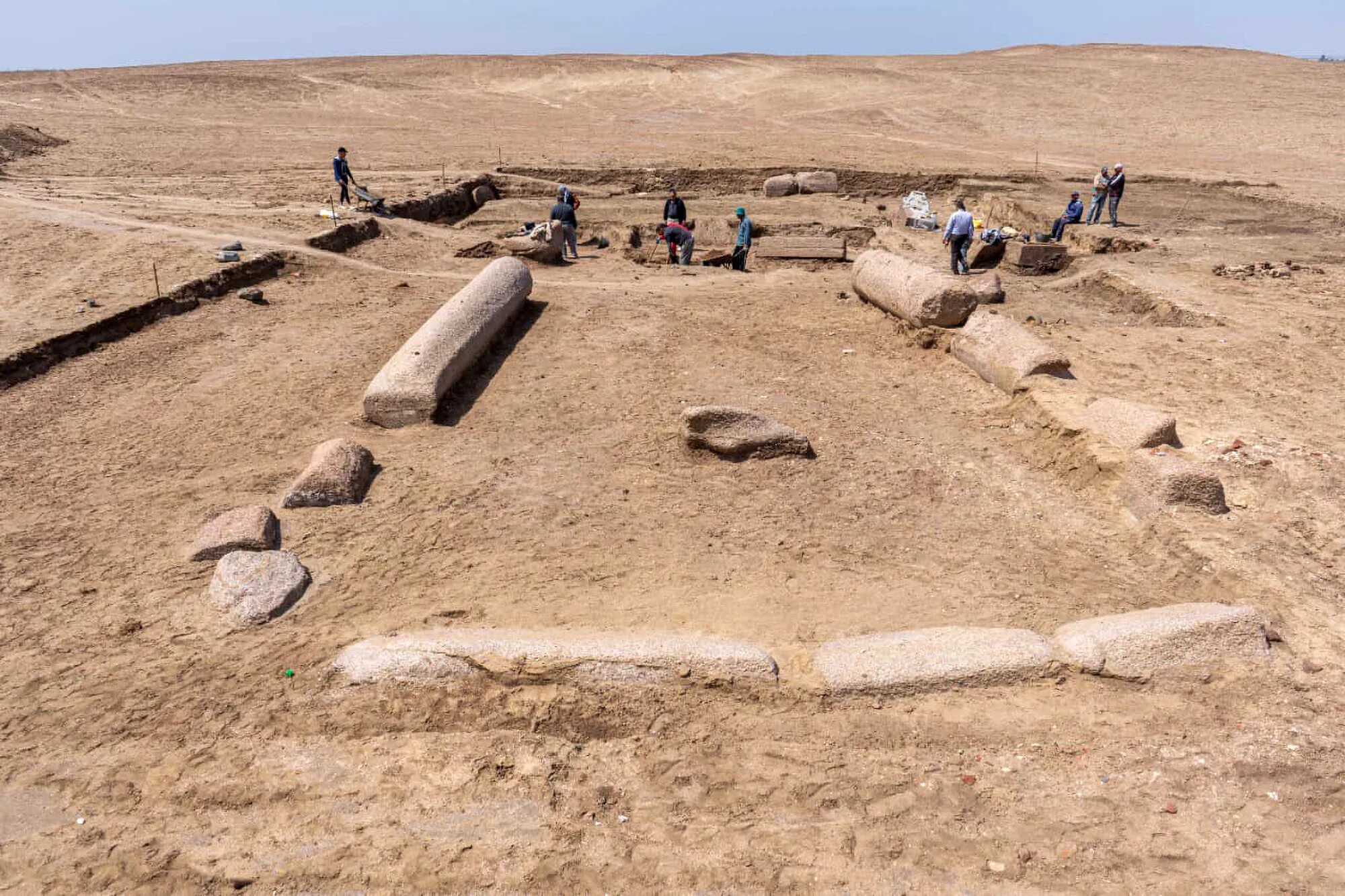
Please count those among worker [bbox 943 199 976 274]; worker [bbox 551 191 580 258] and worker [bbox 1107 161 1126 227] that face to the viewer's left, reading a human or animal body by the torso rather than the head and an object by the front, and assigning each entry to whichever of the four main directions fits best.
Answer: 1

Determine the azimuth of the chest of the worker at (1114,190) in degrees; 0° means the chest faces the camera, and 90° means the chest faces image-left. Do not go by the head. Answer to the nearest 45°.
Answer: approximately 90°

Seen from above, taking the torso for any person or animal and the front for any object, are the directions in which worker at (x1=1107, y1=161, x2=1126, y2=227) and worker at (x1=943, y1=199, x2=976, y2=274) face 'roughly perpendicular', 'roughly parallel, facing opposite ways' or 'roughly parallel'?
roughly perpendicular

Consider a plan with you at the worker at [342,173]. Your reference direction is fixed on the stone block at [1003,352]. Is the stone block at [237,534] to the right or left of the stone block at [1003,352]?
right

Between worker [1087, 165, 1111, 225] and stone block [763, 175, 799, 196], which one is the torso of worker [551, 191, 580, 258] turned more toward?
the stone block

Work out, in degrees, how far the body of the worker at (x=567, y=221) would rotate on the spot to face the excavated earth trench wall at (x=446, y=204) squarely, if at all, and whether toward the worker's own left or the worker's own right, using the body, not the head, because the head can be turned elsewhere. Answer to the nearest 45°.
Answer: approximately 45° to the worker's own left

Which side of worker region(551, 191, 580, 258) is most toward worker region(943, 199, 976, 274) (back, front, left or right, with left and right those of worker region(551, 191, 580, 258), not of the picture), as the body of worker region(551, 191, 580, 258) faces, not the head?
right

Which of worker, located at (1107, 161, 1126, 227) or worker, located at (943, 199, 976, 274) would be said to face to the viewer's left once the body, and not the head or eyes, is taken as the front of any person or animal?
worker, located at (1107, 161, 1126, 227)

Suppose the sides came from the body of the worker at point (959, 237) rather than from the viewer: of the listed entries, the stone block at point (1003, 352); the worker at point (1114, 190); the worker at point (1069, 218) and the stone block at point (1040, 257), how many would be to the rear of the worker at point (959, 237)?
1

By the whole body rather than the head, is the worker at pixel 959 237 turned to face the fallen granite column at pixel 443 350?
no

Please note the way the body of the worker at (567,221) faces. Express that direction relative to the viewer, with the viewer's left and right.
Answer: facing away from the viewer
